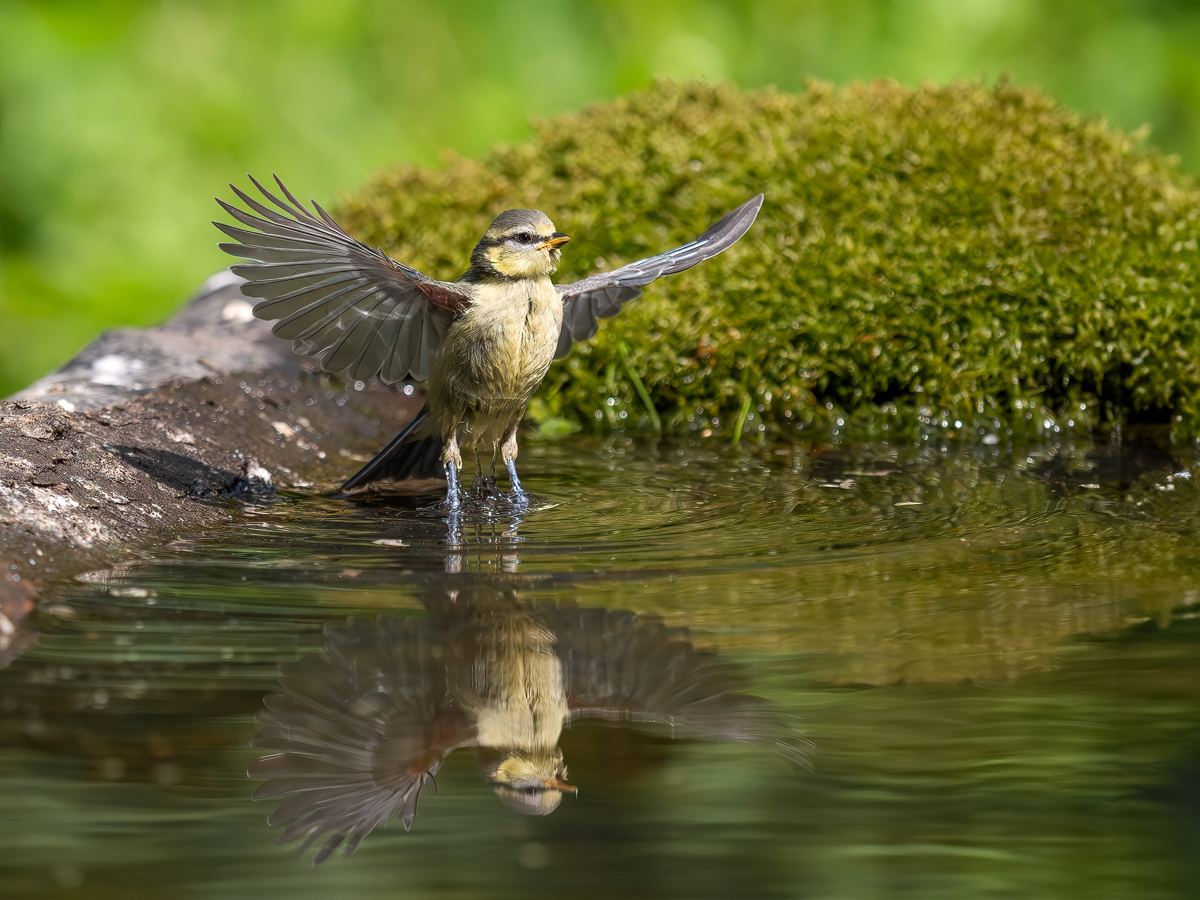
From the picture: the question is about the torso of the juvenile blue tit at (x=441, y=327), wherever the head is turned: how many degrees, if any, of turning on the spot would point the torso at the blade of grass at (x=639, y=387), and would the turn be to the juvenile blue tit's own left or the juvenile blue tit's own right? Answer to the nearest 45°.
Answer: approximately 90° to the juvenile blue tit's own left

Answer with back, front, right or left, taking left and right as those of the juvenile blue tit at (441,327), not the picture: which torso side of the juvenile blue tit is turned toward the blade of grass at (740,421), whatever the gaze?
left

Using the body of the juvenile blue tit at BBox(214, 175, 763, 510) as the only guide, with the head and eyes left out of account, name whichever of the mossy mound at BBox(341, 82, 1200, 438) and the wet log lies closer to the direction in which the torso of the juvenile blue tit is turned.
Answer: the mossy mound

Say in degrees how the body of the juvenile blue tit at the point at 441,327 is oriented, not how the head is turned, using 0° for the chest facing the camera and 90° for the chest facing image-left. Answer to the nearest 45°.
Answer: approximately 315°

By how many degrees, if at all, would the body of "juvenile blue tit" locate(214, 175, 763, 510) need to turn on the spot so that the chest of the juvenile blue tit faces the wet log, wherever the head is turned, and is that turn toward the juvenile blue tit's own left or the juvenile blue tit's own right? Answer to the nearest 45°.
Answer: approximately 135° to the juvenile blue tit's own right

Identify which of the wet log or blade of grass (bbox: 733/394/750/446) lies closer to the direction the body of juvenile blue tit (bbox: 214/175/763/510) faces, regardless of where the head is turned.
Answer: the blade of grass

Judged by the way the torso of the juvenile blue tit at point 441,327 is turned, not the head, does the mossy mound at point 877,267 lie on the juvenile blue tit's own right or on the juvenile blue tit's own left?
on the juvenile blue tit's own left
